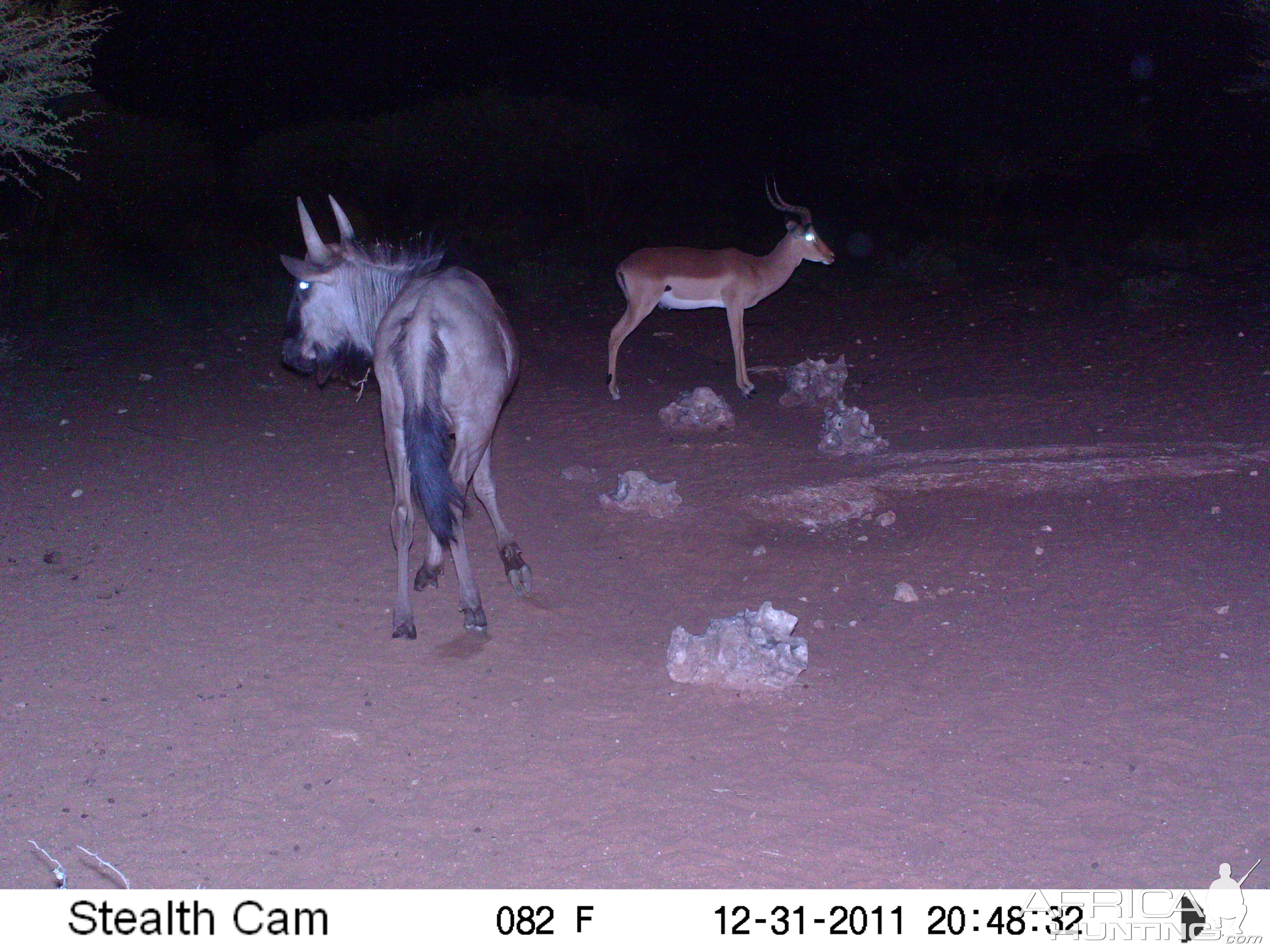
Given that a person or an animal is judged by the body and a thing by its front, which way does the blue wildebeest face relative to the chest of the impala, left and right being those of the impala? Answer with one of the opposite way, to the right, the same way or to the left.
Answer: to the left

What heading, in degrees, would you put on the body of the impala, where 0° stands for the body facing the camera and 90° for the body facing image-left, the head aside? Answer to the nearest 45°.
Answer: approximately 270°

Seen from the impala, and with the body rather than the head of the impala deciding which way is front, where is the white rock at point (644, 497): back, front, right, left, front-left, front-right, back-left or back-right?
right

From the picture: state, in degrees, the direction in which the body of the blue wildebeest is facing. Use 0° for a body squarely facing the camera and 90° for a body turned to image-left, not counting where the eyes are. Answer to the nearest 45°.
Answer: approximately 180°

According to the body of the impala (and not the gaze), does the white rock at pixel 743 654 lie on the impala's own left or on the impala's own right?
on the impala's own right

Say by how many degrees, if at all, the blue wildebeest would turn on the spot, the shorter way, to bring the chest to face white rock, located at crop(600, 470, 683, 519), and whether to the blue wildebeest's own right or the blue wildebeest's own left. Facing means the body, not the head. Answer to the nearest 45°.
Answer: approximately 45° to the blue wildebeest's own right

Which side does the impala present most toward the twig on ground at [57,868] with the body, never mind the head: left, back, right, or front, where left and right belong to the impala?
right

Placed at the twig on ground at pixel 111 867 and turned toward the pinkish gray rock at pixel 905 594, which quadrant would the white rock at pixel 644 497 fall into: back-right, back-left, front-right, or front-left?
front-left

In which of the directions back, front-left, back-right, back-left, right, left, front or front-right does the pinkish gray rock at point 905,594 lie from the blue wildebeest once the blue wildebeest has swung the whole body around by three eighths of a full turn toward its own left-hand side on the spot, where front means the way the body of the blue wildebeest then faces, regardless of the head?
back-left
